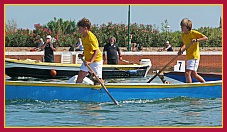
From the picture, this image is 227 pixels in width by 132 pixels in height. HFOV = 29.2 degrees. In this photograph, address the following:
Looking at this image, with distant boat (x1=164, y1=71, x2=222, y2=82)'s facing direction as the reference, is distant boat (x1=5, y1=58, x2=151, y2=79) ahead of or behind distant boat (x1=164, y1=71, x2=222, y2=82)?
ahead

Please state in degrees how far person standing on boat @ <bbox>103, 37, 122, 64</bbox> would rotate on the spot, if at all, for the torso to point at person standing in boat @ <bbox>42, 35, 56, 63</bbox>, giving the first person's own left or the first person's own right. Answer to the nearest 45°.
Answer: approximately 90° to the first person's own right

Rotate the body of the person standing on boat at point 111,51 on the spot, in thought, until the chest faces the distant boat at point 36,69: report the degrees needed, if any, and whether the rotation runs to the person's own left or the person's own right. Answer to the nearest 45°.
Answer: approximately 90° to the person's own right

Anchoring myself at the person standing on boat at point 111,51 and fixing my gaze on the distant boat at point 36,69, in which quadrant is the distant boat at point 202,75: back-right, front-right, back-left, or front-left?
back-left

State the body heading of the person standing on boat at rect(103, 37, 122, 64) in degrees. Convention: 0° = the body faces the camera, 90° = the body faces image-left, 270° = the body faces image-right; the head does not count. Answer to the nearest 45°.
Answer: approximately 0°

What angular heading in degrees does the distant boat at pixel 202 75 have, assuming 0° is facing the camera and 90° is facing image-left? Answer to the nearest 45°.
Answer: approximately 90°

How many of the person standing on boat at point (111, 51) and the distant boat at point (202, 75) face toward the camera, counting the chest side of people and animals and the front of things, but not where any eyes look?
1

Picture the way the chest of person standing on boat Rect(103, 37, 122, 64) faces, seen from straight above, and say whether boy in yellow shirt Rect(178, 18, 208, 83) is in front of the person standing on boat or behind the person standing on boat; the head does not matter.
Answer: in front

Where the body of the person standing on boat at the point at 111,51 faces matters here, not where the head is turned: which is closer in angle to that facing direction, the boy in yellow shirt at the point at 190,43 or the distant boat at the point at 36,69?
the boy in yellow shirt
